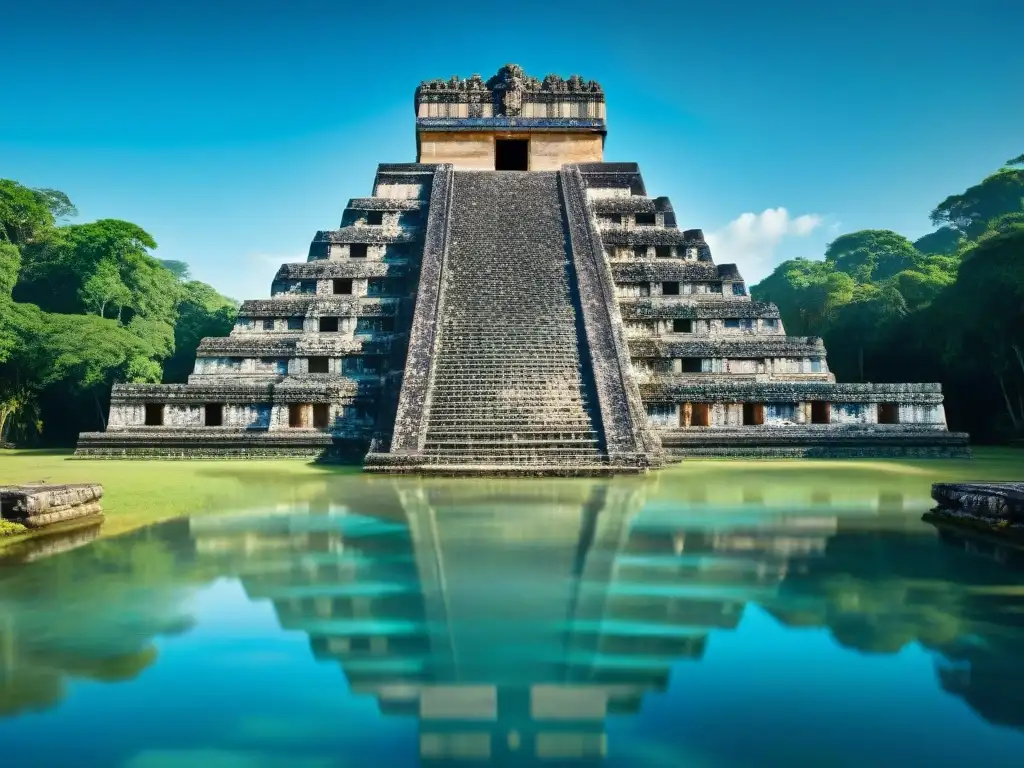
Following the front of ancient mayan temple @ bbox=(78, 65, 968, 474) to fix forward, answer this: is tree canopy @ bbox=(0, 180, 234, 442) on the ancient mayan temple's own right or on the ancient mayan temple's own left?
on the ancient mayan temple's own right

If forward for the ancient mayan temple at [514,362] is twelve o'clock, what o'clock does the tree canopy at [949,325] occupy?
The tree canopy is roughly at 8 o'clock from the ancient mayan temple.

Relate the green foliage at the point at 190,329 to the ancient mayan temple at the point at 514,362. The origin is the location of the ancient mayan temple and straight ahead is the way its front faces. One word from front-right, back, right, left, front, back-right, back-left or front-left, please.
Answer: back-right

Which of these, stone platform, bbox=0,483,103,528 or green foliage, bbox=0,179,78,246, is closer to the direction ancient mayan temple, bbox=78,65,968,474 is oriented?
the stone platform

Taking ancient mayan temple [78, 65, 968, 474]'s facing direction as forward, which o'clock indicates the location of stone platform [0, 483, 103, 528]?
The stone platform is roughly at 1 o'clock from the ancient mayan temple.

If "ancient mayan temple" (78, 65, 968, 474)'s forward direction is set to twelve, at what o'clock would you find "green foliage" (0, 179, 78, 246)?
The green foliage is roughly at 4 o'clock from the ancient mayan temple.

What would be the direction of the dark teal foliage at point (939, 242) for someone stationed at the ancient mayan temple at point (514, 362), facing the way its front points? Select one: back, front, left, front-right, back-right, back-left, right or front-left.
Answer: back-left

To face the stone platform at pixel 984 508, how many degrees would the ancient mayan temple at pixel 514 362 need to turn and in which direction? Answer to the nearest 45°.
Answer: approximately 45° to its left

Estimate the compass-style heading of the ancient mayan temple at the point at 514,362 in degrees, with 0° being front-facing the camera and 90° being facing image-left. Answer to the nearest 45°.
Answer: approximately 0°

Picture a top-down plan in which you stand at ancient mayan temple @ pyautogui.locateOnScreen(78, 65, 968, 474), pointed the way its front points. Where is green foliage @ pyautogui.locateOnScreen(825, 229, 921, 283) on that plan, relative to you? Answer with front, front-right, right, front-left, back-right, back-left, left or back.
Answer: back-left

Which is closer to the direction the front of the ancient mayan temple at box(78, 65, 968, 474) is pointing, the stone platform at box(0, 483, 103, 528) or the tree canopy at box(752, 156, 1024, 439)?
the stone platform
